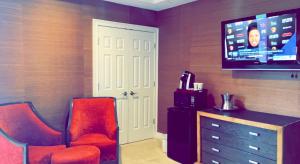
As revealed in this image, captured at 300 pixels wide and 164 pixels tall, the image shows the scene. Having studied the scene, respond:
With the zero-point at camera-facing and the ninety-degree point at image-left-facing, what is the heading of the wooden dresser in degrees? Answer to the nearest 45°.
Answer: approximately 45°

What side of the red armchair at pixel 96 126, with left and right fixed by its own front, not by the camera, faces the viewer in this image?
front

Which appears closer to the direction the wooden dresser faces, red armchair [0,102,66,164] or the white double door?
the red armchair

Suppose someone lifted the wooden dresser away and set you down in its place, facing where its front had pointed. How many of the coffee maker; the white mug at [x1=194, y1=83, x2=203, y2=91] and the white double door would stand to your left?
0

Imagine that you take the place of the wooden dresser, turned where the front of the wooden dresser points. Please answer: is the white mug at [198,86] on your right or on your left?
on your right

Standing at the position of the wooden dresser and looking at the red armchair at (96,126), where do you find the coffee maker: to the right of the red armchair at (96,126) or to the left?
right

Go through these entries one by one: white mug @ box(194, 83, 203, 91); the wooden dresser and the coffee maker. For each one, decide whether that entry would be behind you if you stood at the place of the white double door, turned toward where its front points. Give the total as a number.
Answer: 0

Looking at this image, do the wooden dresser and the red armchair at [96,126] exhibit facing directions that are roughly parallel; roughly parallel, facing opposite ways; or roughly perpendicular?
roughly perpendicular

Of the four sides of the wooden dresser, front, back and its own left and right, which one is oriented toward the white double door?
right

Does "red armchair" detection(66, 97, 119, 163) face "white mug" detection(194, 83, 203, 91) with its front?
no

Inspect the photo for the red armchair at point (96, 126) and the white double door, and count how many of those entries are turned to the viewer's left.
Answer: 0

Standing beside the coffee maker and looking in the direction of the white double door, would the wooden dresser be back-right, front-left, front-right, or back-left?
back-left

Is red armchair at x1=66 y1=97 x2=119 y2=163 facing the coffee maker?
no

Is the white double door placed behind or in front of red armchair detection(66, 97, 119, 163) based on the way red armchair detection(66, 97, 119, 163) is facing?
behind

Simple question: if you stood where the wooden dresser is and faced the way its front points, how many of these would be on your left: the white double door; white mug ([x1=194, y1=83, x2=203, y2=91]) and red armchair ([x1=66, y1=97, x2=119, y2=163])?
0

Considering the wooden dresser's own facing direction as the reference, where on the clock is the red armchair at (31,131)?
The red armchair is roughly at 1 o'clock from the wooden dresser.

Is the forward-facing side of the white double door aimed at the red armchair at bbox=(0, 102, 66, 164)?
no

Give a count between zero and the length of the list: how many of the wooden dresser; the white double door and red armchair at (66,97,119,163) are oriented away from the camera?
0
